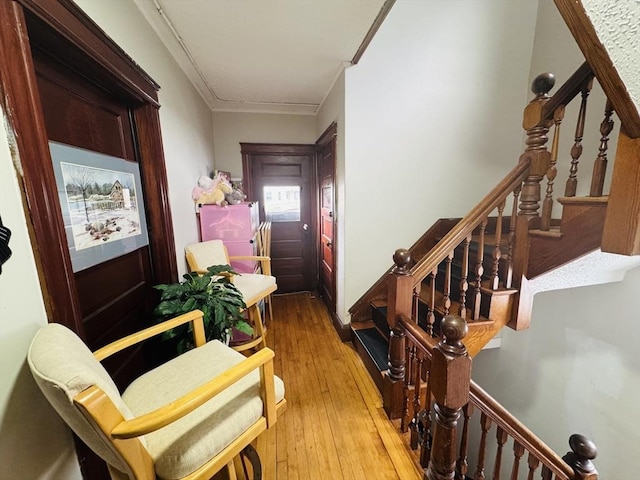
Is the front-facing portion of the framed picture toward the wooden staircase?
yes

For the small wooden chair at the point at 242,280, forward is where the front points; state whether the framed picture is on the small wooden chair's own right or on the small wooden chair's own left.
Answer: on the small wooden chair's own right

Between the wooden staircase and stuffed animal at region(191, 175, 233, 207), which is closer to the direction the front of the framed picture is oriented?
the wooden staircase

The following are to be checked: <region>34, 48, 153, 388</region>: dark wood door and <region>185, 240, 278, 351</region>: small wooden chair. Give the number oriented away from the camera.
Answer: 0

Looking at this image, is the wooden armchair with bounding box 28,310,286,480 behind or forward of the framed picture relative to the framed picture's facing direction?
forward

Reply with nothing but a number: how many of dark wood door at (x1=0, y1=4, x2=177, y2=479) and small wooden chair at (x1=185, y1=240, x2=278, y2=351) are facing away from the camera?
0

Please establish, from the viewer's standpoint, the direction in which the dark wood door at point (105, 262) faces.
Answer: facing the viewer and to the right of the viewer

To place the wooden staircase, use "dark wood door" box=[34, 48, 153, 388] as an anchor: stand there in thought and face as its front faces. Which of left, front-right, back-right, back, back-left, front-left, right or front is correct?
front

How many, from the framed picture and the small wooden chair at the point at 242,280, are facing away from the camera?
0

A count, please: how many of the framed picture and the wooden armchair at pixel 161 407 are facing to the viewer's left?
0

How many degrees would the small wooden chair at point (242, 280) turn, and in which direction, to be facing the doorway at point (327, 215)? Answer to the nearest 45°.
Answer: approximately 90° to its left
